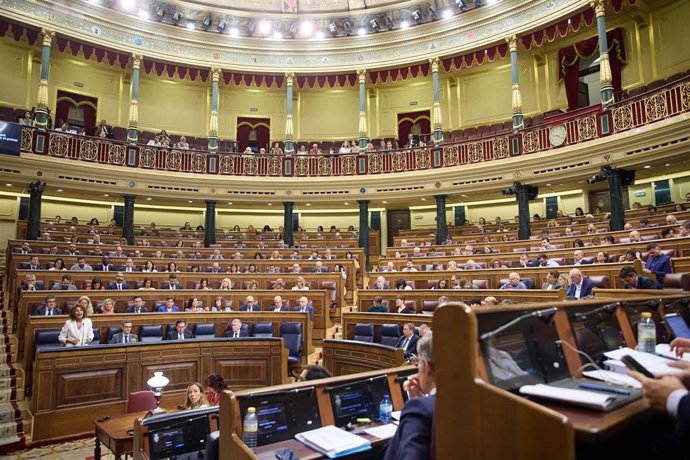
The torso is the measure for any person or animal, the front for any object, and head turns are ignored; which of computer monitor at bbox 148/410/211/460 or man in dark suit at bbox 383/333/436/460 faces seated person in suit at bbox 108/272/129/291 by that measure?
the man in dark suit

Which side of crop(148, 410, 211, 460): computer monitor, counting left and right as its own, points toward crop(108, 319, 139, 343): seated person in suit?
back

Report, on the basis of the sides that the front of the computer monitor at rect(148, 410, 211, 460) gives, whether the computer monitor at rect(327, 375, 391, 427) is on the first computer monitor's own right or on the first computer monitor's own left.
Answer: on the first computer monitor's own left

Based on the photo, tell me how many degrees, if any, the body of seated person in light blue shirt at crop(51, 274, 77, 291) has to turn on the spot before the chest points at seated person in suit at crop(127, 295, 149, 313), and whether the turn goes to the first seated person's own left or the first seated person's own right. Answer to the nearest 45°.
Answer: approximately 45° to the first seated person's own left

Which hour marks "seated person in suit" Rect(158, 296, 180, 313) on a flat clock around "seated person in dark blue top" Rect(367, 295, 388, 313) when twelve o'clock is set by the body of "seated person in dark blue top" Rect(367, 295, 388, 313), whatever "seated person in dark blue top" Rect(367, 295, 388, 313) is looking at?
"seated person in suit" Rect(158, 296, 180, 313) is roughly at 3 o'clock from "seated person in dark blue top" Rect(367, 295, 388, 313).

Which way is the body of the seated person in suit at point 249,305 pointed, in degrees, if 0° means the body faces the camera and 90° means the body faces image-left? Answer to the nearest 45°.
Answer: approximately 0°

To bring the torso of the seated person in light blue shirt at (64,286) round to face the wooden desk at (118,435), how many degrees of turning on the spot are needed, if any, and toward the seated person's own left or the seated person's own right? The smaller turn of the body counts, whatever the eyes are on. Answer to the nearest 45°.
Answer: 0° — they already face it

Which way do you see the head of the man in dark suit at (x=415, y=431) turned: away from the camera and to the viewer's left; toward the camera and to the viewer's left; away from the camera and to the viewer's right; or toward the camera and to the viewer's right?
away from the camera and to the viewer's left

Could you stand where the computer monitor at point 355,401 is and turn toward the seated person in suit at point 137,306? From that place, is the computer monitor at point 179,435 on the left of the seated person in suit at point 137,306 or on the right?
left

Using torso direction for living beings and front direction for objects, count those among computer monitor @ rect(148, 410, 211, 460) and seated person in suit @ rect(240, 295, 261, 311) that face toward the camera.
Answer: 2

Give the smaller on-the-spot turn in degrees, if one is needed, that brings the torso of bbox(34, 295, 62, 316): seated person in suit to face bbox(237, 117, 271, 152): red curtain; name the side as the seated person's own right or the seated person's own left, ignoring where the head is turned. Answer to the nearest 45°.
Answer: approximately 135° to the seated person's own left
